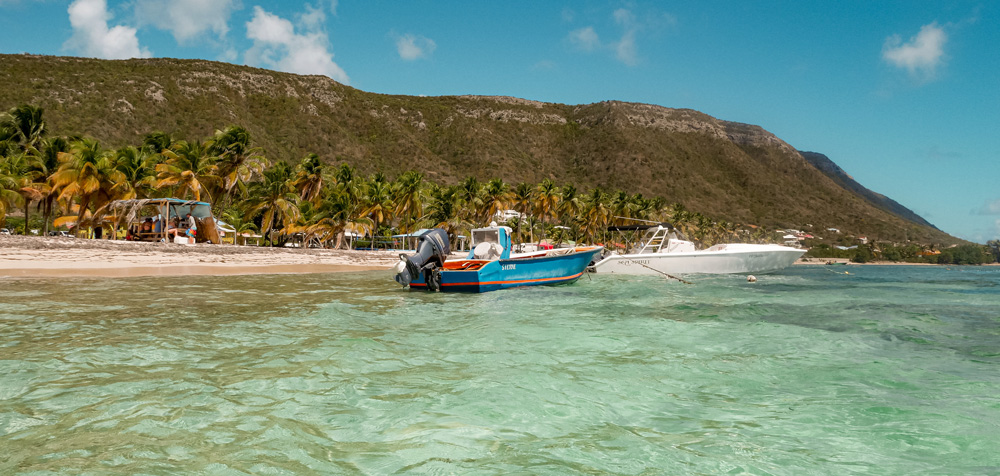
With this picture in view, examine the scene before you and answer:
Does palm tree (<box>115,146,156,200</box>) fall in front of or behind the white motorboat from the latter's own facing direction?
behind

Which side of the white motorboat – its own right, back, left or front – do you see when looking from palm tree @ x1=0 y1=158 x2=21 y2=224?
back

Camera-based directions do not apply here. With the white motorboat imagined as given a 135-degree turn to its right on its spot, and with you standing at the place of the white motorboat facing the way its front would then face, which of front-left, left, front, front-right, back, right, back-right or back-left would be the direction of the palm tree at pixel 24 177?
front-right

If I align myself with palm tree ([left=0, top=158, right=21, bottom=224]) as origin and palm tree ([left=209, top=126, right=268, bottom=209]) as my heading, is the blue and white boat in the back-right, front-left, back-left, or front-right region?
front-right

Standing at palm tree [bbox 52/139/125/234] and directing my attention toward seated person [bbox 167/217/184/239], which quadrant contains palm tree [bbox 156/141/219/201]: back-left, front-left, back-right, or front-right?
front-left

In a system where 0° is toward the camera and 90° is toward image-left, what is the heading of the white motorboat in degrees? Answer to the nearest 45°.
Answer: approximately 270°

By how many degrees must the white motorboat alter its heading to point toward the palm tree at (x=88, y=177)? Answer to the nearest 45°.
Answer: approximately 180°

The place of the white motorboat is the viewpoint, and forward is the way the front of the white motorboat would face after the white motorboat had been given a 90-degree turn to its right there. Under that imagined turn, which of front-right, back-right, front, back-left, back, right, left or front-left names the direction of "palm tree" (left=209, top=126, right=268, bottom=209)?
right

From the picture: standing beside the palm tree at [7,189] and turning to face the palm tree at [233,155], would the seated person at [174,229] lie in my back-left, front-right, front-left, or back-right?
front-right

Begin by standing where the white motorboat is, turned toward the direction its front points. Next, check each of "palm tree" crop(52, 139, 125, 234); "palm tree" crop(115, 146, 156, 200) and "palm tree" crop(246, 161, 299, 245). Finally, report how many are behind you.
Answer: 3

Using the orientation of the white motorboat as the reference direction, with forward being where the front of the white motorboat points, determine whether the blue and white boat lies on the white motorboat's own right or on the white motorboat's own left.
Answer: on the white motorboat's own right

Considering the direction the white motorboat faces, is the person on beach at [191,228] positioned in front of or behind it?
behind

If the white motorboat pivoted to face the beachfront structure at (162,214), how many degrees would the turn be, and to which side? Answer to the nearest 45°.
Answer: approximately 180°

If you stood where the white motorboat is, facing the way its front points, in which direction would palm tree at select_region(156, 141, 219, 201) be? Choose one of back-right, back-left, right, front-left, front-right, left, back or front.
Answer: back

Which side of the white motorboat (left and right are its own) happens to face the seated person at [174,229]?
back
